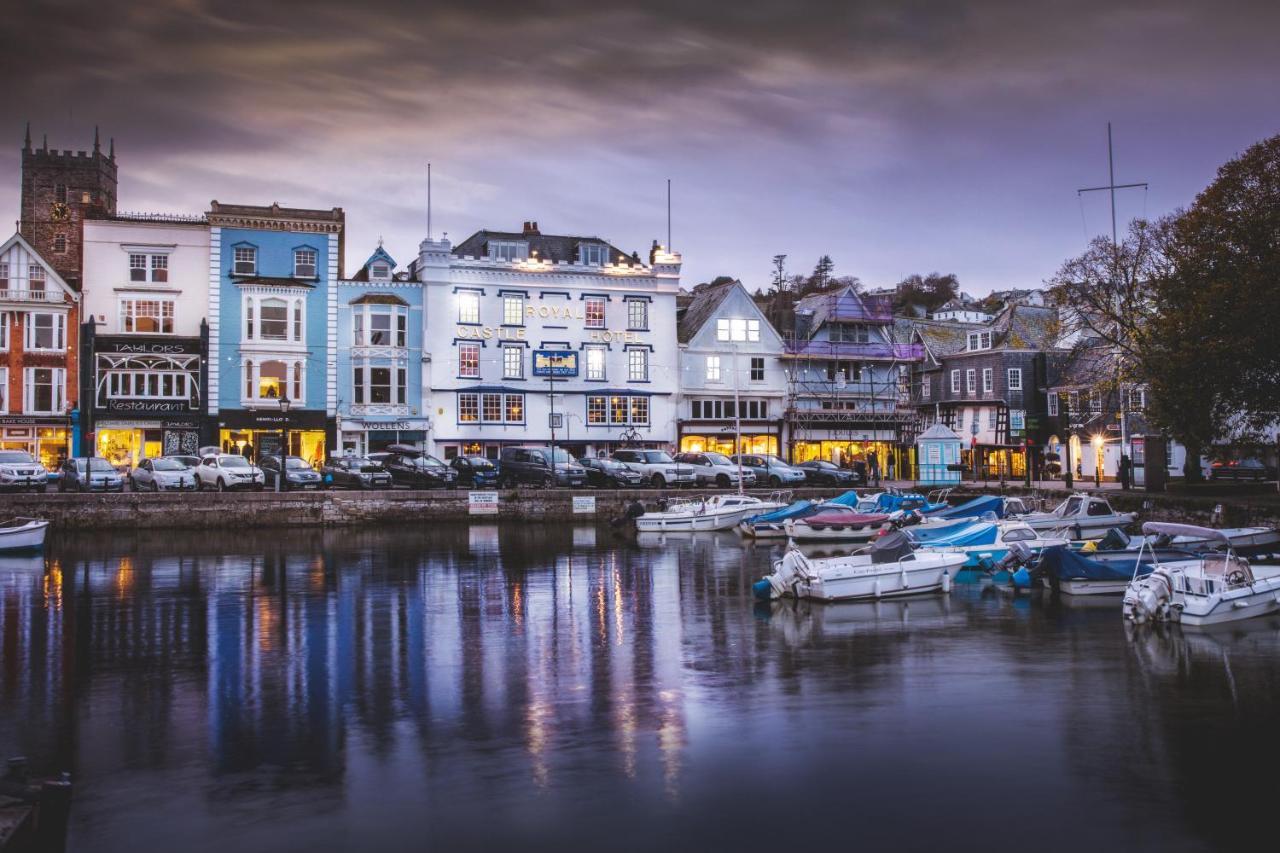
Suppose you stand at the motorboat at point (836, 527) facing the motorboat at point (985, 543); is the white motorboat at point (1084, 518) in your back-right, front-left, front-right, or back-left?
front-left

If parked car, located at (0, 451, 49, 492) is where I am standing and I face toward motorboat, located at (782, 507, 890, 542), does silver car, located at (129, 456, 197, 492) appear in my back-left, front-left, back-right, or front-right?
front-left

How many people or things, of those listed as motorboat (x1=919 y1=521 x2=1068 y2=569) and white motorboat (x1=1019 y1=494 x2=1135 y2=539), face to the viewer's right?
1

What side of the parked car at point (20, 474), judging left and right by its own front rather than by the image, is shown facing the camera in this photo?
front

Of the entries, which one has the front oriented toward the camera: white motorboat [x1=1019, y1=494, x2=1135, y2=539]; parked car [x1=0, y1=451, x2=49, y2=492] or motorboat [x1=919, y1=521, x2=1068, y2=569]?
the parked car

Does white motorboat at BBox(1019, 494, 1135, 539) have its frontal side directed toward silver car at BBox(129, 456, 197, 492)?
yes

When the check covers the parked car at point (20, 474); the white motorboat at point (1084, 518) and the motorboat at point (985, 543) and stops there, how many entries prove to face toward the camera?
1

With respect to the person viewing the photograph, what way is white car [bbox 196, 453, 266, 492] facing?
facing the viewer and to the right of the viewer

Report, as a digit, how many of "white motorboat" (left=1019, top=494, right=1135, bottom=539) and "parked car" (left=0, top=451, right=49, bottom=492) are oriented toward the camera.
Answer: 1
